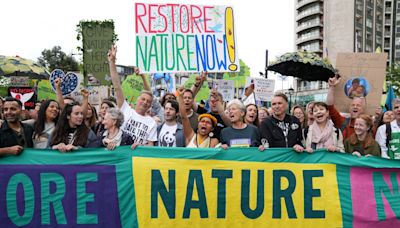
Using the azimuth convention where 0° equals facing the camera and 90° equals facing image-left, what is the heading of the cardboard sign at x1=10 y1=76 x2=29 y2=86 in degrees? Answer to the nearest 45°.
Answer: approximately 0°

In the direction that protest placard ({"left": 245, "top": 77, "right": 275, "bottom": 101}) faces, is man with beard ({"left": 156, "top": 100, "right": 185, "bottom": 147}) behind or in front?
in front

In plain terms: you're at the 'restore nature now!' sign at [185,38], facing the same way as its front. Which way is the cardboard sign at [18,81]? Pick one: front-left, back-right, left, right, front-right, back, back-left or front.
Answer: back-right

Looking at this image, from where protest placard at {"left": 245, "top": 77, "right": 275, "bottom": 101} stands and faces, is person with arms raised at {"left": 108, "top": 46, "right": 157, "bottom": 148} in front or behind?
in front

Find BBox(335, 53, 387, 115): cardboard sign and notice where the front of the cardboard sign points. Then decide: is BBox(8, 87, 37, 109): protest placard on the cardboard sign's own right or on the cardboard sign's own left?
on the cardboard sign's own right

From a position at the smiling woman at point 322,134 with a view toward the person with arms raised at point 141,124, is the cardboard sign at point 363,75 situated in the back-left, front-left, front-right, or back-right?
back-right

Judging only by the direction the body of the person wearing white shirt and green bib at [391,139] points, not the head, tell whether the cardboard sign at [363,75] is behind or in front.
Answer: behind
